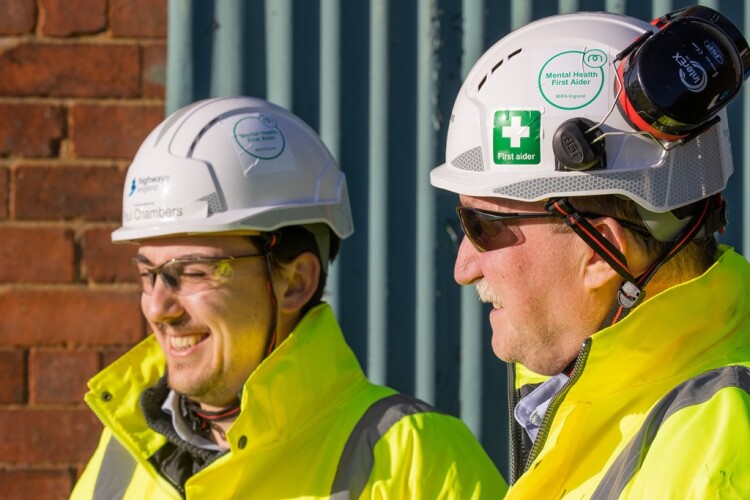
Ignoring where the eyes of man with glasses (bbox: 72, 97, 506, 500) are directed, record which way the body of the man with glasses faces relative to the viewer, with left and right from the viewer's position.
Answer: facing the viewer and to the left of the viewer

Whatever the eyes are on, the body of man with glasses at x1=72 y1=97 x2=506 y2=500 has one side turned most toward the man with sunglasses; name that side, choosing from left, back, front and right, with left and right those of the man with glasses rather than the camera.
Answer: left

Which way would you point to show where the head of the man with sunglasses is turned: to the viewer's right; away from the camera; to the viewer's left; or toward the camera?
to the viewer's left

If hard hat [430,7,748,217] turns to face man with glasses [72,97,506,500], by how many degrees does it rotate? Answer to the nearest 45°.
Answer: approximately 45° to its right

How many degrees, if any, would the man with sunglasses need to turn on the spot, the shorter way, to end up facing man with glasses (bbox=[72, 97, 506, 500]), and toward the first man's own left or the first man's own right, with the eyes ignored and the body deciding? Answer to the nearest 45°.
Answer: approximately 45° to the first man's own right

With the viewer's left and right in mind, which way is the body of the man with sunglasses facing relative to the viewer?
facing to the left of the viewer

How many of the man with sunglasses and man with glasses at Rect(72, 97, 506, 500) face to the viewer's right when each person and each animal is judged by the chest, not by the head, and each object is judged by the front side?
0

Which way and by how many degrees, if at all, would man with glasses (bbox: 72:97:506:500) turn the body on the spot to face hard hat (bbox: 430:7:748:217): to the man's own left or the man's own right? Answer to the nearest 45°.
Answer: approximately 90° to the man's own left

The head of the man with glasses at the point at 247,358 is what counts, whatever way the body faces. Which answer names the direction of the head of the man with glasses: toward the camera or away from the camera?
toward the camera

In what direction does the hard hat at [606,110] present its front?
to the viewer's left

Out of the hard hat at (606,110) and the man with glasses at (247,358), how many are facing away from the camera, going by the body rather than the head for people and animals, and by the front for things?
0
